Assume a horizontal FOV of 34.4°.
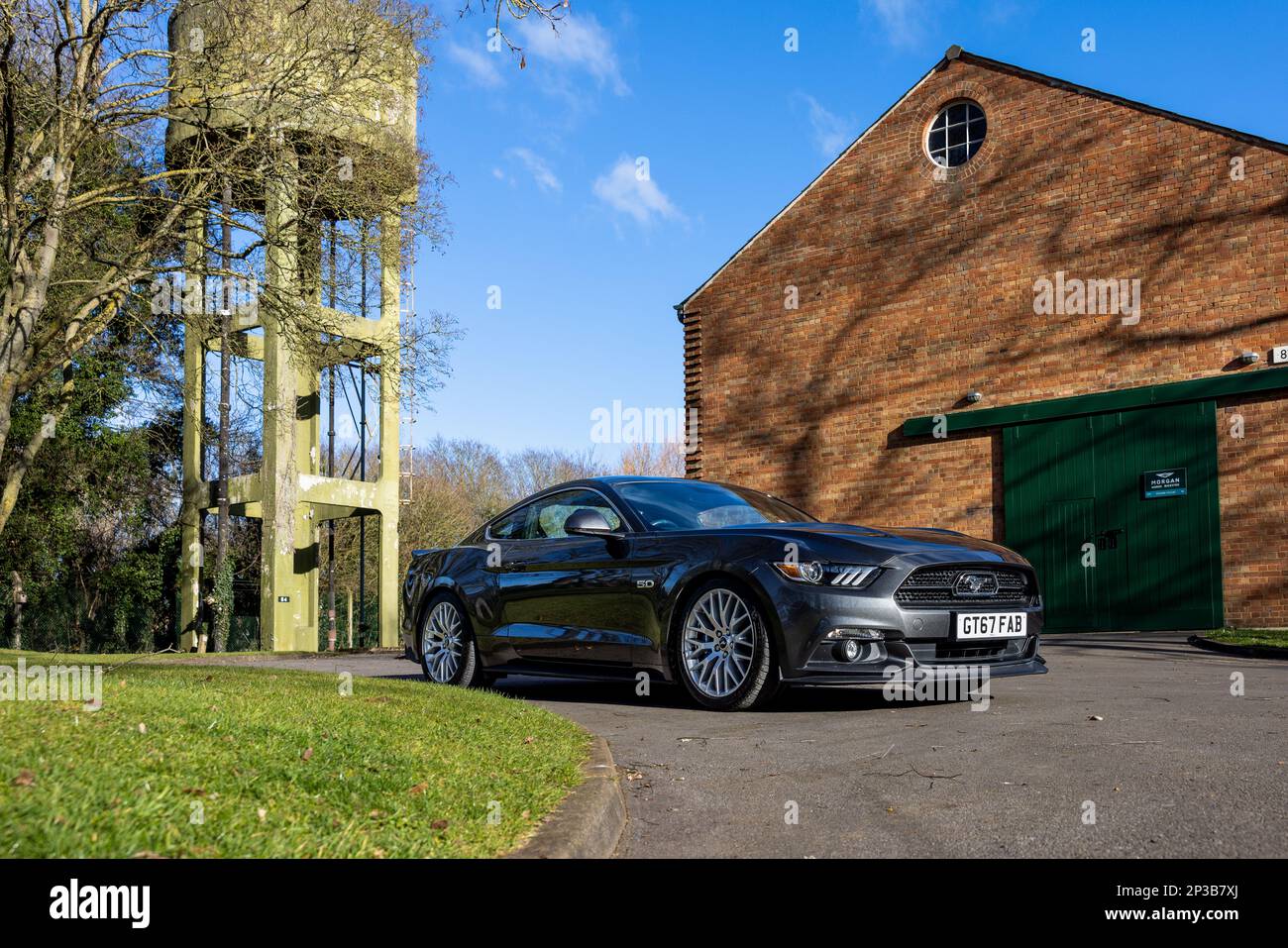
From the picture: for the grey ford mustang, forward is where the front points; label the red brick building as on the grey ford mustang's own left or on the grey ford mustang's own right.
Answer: on the grey ford mustang's own left
